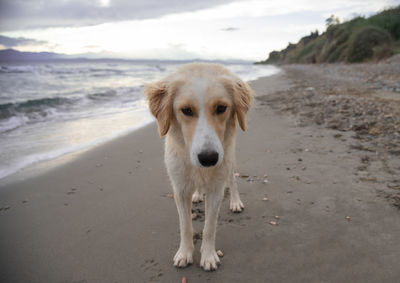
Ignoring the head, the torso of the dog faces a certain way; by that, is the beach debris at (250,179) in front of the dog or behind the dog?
behind

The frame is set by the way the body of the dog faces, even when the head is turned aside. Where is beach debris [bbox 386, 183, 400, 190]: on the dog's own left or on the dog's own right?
on the dog's own left

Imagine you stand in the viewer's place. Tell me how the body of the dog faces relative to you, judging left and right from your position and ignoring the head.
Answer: facing the viewer

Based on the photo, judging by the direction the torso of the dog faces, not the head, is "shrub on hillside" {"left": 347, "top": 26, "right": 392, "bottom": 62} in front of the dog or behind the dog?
behind

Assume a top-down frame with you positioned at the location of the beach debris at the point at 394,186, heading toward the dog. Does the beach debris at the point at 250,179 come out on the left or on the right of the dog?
right
